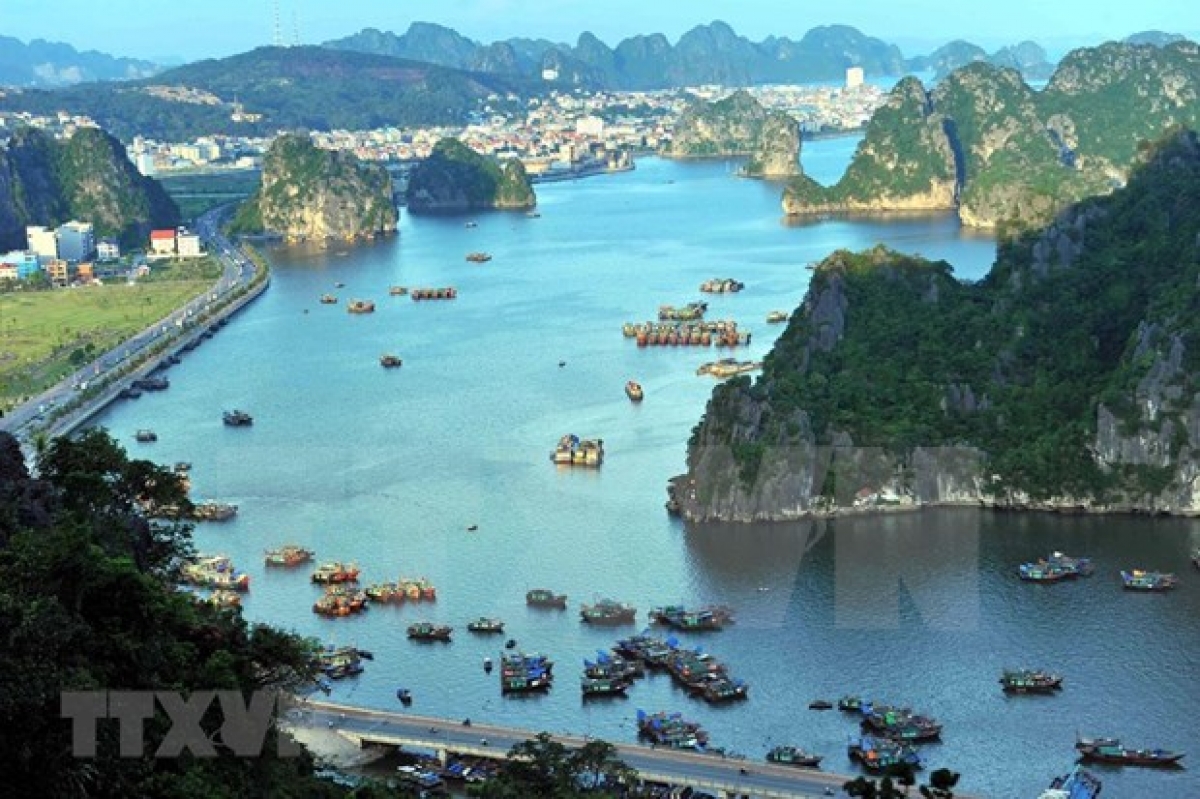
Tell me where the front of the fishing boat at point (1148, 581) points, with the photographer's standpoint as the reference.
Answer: facing to the right of the viewer

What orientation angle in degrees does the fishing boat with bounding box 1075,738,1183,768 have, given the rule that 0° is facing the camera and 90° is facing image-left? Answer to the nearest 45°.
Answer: approximately 270°
